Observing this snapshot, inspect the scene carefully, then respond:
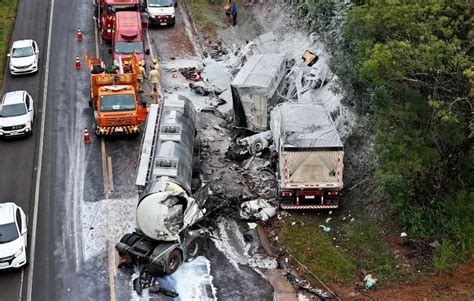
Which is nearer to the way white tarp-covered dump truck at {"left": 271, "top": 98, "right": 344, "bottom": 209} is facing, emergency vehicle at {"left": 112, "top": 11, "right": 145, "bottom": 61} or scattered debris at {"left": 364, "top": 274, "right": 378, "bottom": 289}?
the emergency vehicle

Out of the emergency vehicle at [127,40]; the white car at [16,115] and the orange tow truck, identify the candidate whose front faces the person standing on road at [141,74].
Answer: the emergency vehicle

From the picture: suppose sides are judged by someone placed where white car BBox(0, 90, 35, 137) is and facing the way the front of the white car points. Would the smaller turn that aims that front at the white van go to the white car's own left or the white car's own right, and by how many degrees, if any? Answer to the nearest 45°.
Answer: approximately 135° to the white car's own left

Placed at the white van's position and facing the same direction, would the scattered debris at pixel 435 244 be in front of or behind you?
in front

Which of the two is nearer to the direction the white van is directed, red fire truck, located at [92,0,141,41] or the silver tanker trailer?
the silver tanker trailer

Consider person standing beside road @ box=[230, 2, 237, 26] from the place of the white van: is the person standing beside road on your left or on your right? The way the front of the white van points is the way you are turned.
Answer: on your left

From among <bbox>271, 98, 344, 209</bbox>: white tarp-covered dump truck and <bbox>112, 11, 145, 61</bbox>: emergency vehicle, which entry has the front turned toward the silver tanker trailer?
the emergency vehicle

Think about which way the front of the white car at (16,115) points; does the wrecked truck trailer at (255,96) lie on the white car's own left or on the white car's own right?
on the white car's own left

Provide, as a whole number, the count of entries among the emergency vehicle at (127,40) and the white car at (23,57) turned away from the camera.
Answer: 0

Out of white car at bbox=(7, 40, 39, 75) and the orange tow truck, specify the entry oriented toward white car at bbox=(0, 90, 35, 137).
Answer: white car at bbox=(7, 40, 39, 75)

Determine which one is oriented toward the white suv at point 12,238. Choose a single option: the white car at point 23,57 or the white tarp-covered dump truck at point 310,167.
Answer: the white car

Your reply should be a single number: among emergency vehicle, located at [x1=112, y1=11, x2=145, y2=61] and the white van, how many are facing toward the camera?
2

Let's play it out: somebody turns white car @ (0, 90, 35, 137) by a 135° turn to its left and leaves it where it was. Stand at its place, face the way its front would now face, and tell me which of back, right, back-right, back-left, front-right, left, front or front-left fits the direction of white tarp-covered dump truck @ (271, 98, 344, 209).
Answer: right

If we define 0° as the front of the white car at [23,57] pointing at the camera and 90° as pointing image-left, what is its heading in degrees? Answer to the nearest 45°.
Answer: approximately 0°

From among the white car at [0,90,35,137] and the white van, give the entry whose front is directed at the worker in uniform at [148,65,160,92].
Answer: the white van
